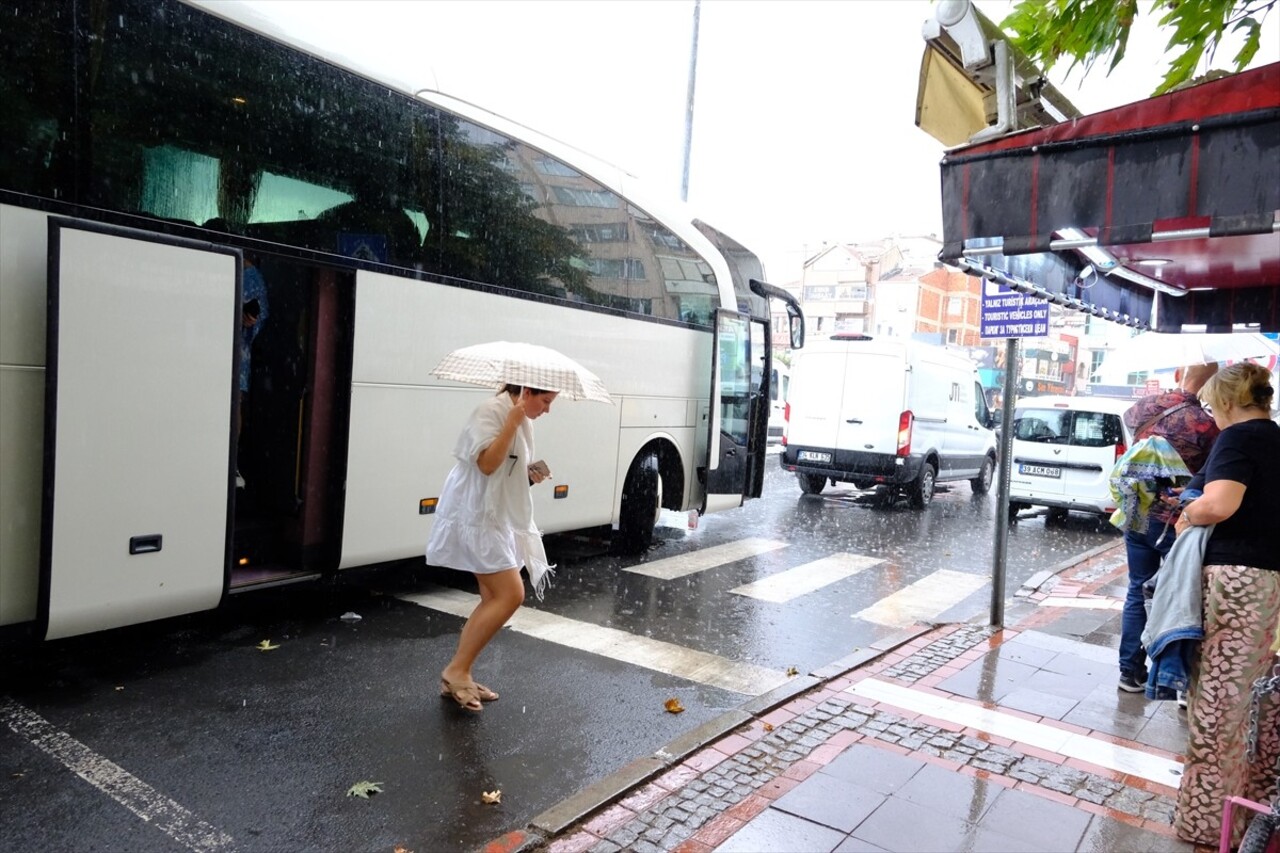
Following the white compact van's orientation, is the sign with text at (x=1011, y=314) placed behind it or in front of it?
behind

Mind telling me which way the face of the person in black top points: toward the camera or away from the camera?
away from the camera

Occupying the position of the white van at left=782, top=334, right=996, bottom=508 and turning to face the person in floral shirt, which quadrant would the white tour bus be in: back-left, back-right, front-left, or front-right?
front-right

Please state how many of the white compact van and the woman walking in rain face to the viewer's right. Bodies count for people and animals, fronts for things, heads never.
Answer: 1

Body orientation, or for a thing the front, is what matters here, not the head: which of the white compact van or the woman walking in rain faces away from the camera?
the white compact van

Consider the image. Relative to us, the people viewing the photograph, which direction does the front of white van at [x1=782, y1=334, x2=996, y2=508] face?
facing away from the viewer and to the right of the viewer

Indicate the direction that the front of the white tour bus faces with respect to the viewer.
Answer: facing away from the viewer and to the right of the viewer

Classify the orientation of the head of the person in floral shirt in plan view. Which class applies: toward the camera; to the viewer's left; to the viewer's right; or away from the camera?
away from the camera

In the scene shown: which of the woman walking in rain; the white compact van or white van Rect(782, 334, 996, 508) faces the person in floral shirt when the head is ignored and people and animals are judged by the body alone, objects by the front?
the woman walking in rain

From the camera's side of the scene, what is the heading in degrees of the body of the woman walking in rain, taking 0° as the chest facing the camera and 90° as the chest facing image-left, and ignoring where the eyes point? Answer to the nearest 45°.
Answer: approximately 270°

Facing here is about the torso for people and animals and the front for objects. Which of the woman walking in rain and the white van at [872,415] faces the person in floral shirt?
the woman walking in rain

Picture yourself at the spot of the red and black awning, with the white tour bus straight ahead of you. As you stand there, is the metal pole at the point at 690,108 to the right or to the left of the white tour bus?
right

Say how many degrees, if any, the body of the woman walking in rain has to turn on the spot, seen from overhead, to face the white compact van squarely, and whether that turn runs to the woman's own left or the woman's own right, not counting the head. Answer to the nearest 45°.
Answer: approximately 45° to the woman's own left

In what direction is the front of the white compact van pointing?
away from the camera
